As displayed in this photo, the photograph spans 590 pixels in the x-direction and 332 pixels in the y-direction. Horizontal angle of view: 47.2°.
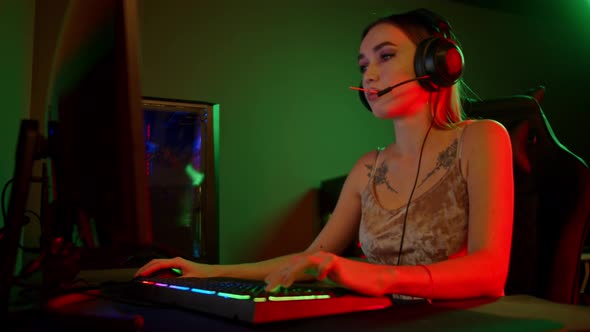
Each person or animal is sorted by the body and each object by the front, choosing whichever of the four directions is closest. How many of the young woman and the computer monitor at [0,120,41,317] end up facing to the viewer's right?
1

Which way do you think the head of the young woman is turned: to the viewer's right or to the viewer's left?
to the viewer's left

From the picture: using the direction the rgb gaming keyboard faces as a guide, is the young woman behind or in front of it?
in front

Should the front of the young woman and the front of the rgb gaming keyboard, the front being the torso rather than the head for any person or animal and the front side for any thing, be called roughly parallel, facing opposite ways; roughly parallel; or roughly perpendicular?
roughly parallel, facing opposite ways

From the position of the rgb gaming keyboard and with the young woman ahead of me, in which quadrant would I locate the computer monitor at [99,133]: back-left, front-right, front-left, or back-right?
back-left

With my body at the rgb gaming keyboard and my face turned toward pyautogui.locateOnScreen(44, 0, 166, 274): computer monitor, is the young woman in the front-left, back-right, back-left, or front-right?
back-right

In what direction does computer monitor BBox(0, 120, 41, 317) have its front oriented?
to the viewer's right

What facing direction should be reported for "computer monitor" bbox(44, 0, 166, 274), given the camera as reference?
facing away from the viewer and to the right of the viewer

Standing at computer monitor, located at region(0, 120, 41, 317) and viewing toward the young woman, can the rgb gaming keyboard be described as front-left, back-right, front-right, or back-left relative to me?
front-right

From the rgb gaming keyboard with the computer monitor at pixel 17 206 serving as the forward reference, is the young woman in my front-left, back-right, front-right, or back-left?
back-right

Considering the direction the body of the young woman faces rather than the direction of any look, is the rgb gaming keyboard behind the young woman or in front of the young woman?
in front

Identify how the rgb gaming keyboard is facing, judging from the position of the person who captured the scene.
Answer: facing away from the viewer and to the right of the viewer

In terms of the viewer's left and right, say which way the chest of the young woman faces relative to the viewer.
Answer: facing the viewer and to the left of the viewer
